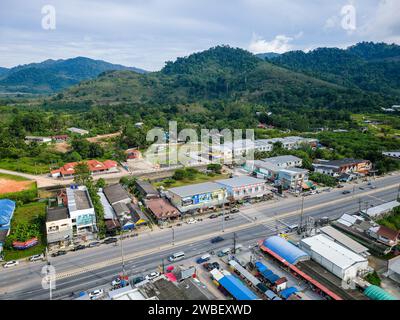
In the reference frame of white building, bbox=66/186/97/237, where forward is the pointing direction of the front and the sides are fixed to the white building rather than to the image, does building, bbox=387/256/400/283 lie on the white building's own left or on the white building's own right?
on the white building's own left

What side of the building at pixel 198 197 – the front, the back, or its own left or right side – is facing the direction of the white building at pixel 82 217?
right

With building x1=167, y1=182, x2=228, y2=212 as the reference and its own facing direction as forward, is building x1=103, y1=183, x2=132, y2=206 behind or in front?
behind

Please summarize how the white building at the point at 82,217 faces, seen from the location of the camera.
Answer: facing the viewer

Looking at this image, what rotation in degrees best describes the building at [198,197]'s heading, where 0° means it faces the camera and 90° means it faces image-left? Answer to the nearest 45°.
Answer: approximately 315°

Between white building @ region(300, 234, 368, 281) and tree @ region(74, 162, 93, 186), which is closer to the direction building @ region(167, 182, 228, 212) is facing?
the white building

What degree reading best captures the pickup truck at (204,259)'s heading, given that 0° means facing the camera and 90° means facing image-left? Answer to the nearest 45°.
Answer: approximately 45°

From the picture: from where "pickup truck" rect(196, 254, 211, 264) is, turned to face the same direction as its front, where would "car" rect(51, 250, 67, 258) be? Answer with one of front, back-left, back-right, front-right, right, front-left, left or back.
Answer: front-right

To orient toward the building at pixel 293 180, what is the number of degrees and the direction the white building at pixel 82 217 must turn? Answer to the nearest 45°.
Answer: approximately 90° to its left

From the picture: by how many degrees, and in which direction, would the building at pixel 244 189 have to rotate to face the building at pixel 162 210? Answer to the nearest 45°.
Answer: approximately 90° to its right

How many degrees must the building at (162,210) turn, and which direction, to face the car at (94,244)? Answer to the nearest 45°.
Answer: approximately 90° to its right

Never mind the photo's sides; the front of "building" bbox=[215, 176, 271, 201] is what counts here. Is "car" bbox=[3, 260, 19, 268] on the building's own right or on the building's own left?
on the building's own right

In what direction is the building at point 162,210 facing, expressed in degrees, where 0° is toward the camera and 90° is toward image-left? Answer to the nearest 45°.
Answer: approximately 315°

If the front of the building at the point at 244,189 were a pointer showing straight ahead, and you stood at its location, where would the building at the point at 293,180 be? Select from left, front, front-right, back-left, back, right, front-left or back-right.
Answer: left

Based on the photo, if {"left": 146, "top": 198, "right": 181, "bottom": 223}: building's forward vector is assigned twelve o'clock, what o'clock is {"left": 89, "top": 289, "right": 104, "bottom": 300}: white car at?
The white car is roughly at 2 o'clock from the building.

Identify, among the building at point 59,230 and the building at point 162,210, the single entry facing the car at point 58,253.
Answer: the building at point 59,230
